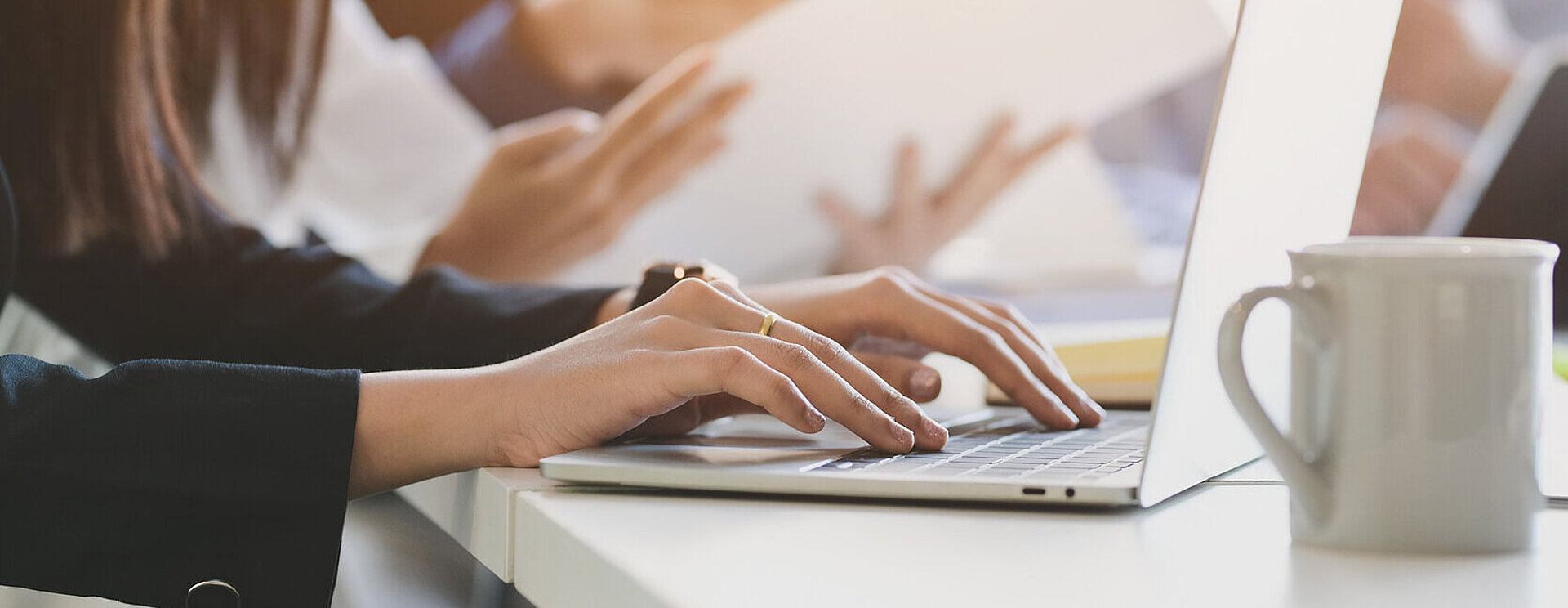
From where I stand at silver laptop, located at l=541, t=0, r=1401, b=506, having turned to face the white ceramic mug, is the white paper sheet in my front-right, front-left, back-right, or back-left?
back-left

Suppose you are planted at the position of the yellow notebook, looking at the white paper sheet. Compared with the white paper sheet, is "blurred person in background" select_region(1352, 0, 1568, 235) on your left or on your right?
right

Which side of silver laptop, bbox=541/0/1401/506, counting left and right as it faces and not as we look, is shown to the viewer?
left

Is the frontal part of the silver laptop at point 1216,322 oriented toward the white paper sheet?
no

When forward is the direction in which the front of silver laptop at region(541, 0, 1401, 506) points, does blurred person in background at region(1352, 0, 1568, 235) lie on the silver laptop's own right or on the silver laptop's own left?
on the silver laptop's own right
